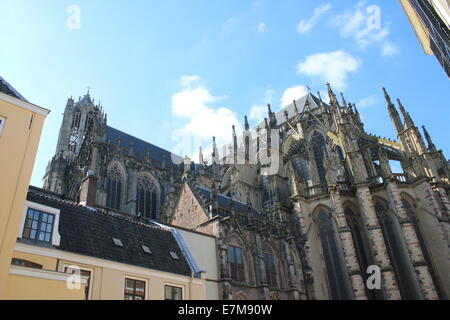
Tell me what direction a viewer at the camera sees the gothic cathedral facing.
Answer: facing away from the viewer and to the left of the viewer

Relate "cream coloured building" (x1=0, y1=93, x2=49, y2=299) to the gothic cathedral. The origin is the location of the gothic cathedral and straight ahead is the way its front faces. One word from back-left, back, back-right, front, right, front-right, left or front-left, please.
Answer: left
